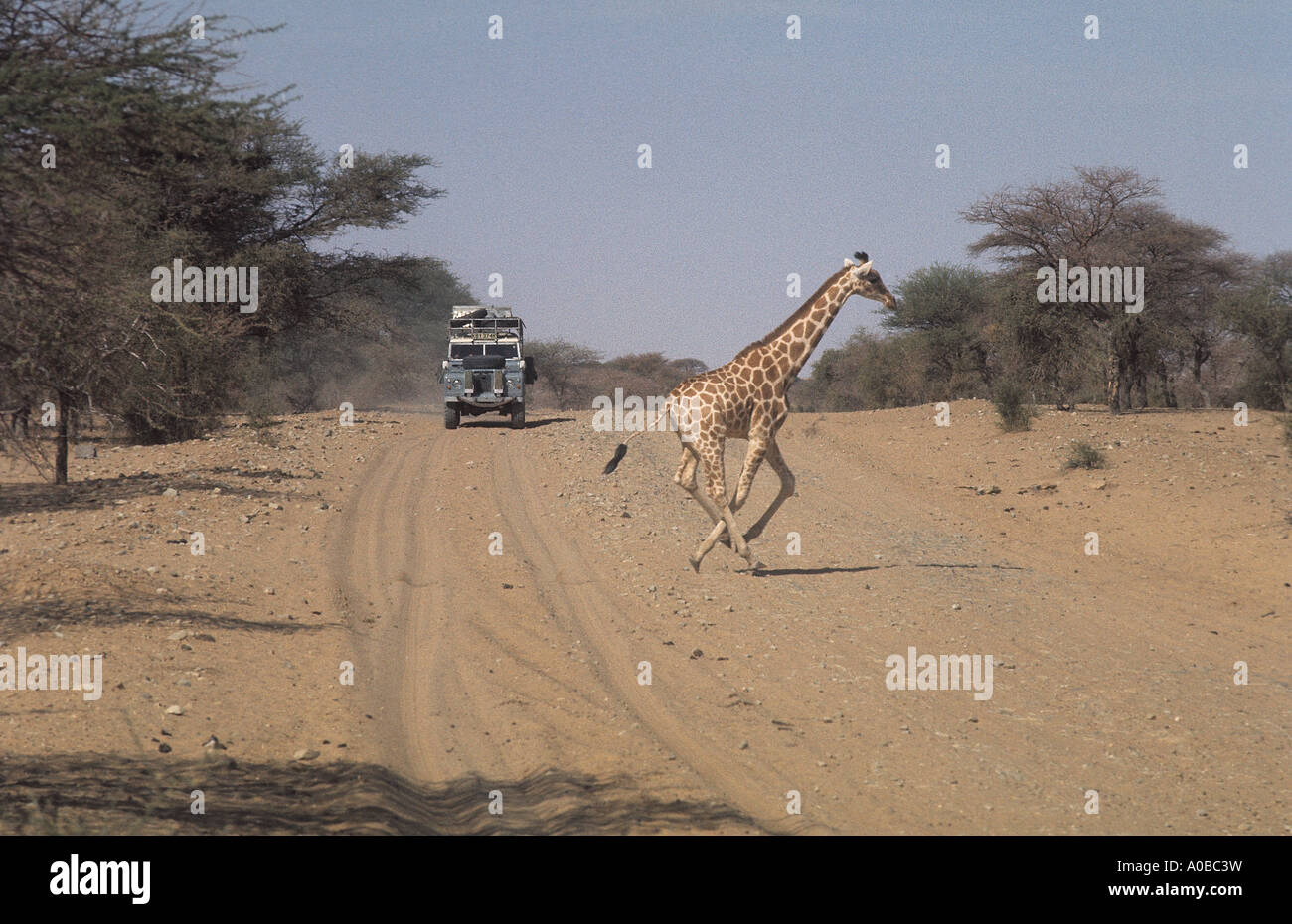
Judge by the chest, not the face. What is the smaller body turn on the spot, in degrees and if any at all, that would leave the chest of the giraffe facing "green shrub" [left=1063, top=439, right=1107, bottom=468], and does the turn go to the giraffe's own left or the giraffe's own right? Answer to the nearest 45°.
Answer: approximately 45° to the giraffe's own left

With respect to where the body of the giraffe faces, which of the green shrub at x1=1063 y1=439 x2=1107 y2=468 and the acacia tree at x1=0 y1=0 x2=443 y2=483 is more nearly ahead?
the green shrub

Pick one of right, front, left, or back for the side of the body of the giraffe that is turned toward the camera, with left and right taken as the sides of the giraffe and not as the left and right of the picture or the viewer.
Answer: right

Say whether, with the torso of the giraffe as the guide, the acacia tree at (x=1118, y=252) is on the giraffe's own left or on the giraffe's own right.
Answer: on the giraffe's own left
